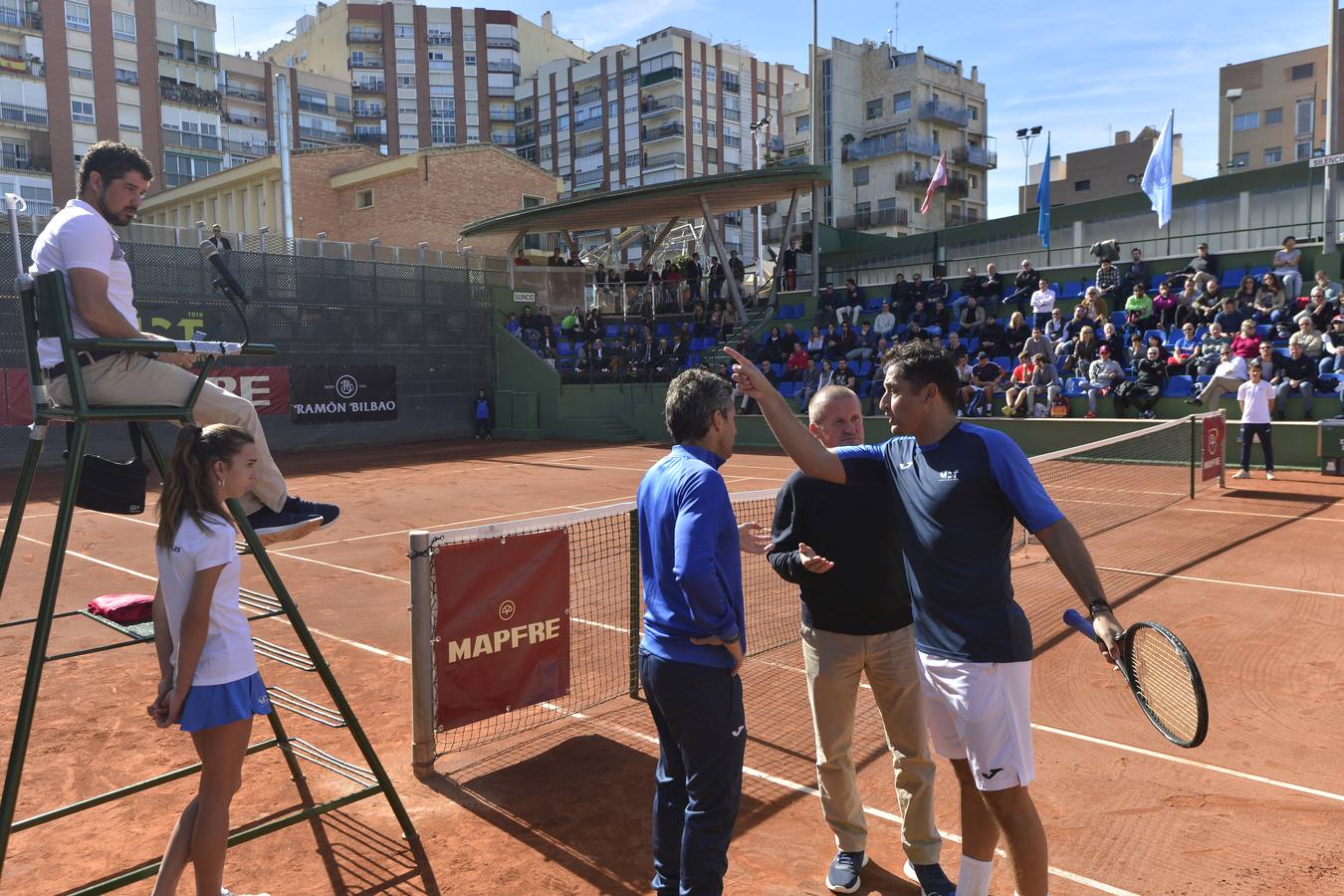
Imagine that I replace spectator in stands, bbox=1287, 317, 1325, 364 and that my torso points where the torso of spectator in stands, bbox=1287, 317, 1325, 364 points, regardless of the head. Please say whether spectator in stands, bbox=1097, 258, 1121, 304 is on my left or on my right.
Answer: on my right

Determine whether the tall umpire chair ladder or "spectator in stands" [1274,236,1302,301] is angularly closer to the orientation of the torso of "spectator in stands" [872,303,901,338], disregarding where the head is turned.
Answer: the tall umpire chair ladder

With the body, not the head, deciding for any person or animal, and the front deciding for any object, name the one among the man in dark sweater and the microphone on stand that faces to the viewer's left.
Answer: the microphone on stand

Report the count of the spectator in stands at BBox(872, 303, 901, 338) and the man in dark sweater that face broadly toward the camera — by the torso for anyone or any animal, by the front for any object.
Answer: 2

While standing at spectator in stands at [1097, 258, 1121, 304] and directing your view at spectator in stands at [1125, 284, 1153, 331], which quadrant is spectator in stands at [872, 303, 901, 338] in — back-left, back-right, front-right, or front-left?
back-right

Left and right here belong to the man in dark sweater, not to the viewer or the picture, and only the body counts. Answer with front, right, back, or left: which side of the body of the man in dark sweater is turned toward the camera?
front

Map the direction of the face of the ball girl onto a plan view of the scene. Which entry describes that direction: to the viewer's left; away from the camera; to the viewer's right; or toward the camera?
to the viewer's right

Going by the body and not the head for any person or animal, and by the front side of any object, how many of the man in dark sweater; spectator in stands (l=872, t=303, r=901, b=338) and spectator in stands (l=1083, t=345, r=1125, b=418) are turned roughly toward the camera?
3

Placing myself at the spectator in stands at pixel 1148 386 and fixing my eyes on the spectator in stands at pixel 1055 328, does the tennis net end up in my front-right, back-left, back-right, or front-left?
back-left

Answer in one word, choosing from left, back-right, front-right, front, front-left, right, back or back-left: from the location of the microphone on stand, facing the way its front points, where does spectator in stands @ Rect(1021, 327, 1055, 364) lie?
back-right

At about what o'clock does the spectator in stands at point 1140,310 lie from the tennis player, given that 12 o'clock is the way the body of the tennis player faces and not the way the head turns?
The spectator in stands is roughly at 5 o'clock from the tennis player.

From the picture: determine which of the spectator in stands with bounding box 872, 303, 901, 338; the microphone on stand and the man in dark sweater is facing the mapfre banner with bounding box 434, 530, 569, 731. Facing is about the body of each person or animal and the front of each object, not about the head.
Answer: the spectator in stands

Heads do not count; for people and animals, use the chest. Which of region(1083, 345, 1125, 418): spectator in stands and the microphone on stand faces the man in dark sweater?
the spectator in stands

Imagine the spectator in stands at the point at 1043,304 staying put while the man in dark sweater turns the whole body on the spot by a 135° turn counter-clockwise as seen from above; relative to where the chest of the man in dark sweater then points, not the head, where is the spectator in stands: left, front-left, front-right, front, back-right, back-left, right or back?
front-left

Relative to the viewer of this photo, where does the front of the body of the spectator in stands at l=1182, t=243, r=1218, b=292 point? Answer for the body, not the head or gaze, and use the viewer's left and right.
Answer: facing the viewer and to the left of the viewer
